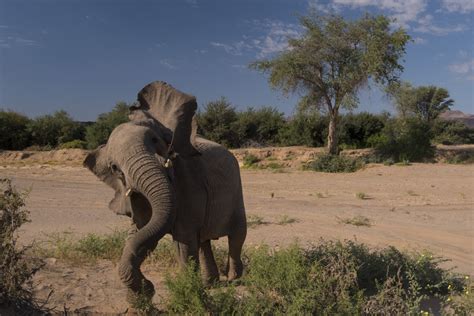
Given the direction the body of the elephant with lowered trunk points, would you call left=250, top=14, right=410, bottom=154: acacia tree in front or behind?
behind

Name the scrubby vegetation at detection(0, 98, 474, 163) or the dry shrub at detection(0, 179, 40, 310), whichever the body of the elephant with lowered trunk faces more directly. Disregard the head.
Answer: the dry shrub

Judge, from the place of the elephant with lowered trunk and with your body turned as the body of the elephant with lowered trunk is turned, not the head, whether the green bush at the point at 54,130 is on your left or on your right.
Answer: on your right

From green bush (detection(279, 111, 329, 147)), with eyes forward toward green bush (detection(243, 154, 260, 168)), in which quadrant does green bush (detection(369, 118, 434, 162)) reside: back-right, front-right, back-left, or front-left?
front-left

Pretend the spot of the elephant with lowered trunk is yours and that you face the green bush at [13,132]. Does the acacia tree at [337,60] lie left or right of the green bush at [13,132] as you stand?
right

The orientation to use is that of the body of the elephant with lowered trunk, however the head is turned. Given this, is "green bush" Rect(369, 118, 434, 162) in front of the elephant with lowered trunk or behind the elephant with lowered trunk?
behind

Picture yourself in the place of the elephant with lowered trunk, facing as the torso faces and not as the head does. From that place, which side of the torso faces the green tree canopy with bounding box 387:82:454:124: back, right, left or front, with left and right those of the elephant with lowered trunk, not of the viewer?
back

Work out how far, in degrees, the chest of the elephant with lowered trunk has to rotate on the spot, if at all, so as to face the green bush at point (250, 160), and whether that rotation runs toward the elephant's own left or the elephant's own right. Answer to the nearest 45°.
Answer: approximately 135° to the elephant's own right

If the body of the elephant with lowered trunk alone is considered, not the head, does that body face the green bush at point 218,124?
no

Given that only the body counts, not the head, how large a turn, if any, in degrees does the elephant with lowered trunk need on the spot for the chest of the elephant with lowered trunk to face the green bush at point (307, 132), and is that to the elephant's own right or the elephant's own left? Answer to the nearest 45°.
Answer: approximately 135° to the elephant's own right

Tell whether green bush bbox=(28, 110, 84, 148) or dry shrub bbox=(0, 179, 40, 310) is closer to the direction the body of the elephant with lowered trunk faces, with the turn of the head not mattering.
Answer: the dry shrub

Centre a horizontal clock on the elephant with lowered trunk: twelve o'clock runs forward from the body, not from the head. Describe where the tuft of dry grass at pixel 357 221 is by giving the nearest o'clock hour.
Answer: The tuft of dry grass is roughly at 6 o'clock from the elephant with lowered trunk.

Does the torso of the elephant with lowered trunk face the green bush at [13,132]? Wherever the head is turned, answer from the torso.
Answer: no

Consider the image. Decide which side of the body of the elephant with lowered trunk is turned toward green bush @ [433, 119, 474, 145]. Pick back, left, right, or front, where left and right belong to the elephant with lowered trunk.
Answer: back

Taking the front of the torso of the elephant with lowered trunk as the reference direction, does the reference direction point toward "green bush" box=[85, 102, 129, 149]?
no

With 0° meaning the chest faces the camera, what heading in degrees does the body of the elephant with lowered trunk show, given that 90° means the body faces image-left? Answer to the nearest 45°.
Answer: approximately 45°

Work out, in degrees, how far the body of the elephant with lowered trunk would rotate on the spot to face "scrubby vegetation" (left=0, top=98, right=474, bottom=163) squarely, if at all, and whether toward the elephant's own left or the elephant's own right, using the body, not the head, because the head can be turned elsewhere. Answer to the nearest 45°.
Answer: approximately 135° to the elephant's own right
